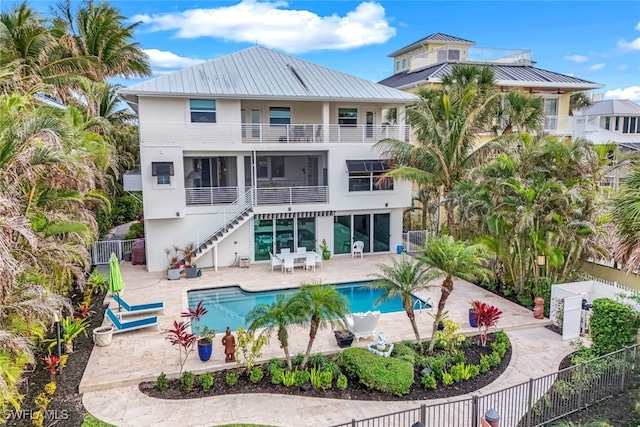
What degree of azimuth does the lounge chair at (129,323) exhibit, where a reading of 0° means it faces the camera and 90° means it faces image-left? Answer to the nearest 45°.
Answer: approximately 270°

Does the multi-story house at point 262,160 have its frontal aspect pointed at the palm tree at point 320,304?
yes

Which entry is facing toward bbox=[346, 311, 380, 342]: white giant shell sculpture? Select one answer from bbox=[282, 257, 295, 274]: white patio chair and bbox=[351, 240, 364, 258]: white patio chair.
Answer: bbox=[351, 240, 364, 258]: white patio chair

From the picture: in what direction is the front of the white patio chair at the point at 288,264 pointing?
away from the camera

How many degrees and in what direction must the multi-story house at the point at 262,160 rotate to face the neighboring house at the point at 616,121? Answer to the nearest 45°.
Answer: approximately 135° to its left

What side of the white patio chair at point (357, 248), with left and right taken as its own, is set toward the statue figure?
front

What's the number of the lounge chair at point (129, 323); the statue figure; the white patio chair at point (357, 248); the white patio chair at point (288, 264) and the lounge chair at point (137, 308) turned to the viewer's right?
2

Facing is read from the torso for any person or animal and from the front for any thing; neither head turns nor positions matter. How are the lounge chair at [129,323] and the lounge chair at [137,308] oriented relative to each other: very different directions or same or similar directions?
same or similar directions

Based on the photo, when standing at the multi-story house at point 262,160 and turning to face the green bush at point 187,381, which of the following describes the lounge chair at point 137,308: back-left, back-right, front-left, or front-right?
front-right

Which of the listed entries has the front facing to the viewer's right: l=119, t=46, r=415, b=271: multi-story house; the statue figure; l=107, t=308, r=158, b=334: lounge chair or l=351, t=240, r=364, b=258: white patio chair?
the lounge chair

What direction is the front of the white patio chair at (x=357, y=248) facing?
toward the camera

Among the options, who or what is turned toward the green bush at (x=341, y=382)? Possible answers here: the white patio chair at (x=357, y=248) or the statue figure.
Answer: the white patio chair

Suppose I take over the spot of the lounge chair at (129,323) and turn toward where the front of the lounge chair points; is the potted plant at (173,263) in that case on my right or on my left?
on my left

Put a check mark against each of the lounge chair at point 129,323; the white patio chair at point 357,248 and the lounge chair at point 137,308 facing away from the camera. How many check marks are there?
0

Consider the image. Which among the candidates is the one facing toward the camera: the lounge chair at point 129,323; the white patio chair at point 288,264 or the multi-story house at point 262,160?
the multi-story house
